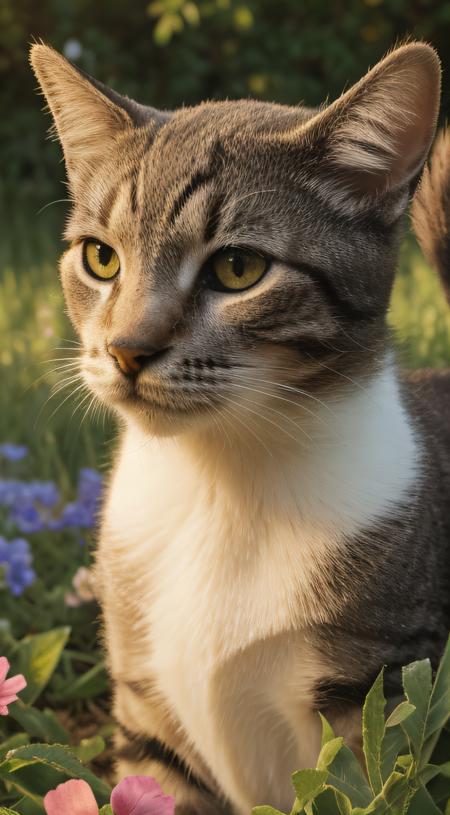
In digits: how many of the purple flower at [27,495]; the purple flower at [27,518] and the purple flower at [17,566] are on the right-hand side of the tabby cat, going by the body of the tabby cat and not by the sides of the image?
3

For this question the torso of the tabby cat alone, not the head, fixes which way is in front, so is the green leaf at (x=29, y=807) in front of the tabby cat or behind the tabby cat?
in front

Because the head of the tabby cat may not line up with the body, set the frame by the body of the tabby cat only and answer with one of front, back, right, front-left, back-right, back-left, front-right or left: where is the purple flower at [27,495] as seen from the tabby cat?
right

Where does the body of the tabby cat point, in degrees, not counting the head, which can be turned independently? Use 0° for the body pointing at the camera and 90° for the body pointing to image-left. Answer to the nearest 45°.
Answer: approximately 45°

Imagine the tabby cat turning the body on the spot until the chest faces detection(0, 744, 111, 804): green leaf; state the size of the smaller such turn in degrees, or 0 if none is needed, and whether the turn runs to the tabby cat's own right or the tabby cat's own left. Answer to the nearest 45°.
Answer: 0° — it already faces it

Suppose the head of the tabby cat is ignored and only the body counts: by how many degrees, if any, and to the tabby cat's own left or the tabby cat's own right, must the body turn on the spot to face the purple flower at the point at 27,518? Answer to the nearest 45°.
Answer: approximately 90° to the tabby cat's own right

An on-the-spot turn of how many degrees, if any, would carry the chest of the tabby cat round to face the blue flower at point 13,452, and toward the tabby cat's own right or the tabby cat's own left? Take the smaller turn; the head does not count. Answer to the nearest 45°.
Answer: approximately 90° to the tabby cat's own right

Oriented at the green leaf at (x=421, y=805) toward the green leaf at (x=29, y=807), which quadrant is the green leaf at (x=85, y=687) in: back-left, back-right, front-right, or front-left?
front-right
